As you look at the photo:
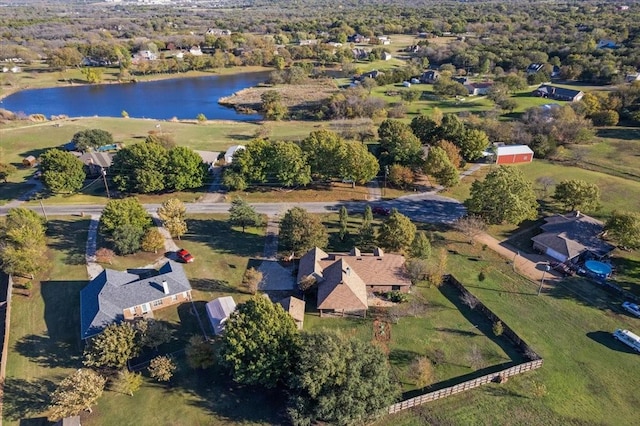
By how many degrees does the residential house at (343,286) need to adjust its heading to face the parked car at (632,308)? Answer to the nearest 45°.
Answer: approximately 90° to its right

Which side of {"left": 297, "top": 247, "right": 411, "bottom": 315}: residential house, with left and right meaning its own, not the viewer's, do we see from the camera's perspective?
back

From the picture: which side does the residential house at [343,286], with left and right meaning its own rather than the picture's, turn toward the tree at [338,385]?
back

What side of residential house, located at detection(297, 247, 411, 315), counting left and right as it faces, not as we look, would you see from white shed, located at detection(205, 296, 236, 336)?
left

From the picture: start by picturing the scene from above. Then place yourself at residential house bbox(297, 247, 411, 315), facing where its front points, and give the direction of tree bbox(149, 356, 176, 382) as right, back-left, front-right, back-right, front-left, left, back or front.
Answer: back-left

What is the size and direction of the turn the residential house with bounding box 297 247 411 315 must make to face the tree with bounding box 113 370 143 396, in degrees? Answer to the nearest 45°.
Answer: approximately 135° to its left

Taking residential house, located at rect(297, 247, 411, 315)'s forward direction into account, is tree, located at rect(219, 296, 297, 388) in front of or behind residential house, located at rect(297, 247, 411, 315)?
behind

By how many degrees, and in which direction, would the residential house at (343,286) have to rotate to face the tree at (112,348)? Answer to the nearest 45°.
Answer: approximately 135° to its left

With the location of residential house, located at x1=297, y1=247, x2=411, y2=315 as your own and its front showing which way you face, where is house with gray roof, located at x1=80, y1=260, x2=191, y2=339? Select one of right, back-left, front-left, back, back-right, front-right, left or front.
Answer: left
